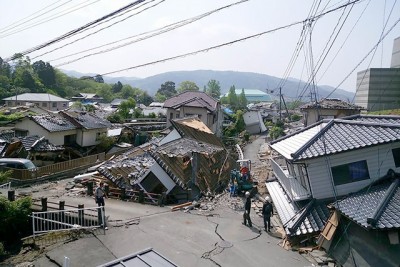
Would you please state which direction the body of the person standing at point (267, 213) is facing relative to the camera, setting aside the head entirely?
away from the camera

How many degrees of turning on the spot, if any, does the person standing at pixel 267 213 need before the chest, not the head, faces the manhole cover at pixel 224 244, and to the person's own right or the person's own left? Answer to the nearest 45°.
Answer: approximately 135° to the person's own left

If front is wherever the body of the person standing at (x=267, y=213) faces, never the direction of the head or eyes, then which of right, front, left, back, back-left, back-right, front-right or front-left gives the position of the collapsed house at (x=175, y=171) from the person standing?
front-left

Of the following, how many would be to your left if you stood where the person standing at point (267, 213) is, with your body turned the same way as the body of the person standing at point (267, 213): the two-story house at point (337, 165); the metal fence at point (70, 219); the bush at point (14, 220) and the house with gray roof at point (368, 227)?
2

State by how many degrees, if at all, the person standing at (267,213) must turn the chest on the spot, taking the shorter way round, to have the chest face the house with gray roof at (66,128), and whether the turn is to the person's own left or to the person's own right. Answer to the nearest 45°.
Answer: approximately 45° to the person's own left
